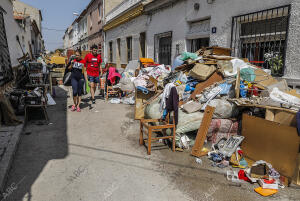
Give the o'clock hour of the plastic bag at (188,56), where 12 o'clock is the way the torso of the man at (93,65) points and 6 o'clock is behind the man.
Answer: The plastic bag is roughly at 10 o'clock from the man.

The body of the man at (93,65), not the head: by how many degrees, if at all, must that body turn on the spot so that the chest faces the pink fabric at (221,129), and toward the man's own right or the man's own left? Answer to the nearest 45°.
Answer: approximately 45° to the man's own left

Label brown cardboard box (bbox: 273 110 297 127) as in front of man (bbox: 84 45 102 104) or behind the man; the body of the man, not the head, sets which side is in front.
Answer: in front

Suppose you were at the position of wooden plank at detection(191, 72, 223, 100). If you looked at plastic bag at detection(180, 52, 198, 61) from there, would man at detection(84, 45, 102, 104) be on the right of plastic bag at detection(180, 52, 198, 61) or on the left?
left

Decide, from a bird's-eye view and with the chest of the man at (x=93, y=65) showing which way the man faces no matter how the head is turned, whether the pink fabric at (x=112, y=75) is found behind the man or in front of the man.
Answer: behind

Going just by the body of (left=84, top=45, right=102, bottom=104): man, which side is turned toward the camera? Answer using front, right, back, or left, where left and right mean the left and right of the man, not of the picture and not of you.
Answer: front

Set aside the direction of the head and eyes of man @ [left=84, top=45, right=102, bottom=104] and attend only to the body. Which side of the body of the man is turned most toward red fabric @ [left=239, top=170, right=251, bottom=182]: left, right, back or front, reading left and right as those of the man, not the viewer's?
front

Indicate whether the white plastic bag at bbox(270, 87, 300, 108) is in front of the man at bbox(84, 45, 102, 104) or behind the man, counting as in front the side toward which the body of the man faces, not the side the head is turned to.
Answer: in front
